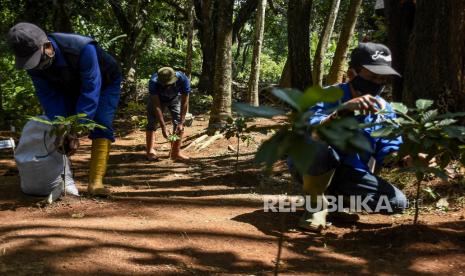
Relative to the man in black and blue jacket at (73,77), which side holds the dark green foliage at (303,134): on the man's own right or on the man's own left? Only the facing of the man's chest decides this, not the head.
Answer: on the man's own left

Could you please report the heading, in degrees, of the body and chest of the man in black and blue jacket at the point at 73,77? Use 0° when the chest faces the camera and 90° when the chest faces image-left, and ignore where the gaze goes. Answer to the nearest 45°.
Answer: approximately 45°

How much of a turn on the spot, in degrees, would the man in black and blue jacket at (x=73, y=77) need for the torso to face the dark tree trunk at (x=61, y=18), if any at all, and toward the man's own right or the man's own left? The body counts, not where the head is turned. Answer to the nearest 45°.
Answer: approximately 135° to the man's own right

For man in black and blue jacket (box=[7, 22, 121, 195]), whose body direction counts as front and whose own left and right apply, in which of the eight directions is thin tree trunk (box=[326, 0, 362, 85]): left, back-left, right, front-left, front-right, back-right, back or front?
back

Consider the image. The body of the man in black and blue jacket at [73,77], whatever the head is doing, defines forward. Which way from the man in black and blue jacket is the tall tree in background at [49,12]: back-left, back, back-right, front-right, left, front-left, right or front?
back-right

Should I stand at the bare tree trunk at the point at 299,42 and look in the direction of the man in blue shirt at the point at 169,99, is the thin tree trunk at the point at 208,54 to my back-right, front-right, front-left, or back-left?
front-right

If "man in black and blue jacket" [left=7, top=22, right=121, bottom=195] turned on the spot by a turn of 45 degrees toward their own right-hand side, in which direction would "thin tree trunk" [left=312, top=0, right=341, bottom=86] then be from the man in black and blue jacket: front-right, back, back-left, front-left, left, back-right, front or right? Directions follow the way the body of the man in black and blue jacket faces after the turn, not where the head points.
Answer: back-right

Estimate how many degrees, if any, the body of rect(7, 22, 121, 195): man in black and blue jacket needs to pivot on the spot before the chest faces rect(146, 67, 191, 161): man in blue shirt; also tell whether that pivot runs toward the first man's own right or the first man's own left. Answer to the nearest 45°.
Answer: approximately 180°

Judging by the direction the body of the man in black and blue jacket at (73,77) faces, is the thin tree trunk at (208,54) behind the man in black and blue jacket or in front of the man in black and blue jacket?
behind

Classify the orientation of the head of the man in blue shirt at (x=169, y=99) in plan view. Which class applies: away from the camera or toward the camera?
toward the camera
